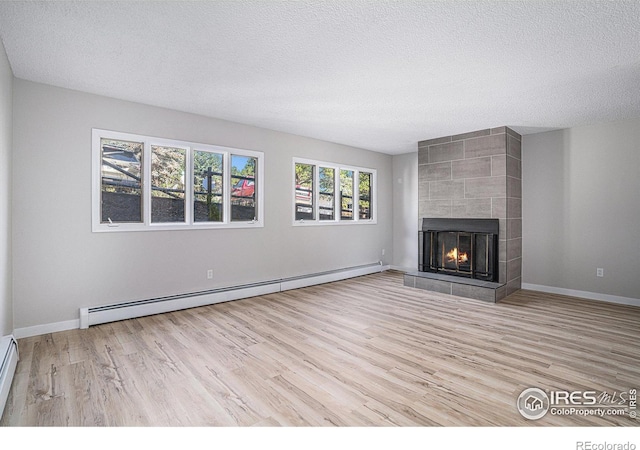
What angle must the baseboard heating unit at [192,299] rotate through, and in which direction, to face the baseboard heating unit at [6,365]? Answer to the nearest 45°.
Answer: approximately 90° to its right

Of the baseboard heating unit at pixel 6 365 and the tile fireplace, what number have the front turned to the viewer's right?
1

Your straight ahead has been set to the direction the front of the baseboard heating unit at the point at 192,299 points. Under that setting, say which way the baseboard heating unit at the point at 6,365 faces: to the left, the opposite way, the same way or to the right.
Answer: to the left

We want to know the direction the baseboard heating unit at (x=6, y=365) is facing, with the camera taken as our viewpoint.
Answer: facing to the right of the viewer

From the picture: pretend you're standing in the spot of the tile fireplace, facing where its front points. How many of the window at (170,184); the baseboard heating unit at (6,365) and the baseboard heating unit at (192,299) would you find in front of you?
3

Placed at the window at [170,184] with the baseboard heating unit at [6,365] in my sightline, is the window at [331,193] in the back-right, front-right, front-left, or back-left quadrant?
back-left

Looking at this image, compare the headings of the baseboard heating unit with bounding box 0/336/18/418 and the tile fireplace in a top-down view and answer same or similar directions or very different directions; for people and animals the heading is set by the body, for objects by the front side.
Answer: very different directions

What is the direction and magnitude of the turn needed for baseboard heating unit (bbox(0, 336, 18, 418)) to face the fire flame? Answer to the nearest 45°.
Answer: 0° — it already faces it

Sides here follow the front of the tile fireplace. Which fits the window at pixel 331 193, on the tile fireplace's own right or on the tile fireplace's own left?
on the tile fireplace's own right

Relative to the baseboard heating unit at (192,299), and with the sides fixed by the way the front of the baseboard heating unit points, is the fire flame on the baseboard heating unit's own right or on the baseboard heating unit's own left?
on the baseboard heating unit's own left
